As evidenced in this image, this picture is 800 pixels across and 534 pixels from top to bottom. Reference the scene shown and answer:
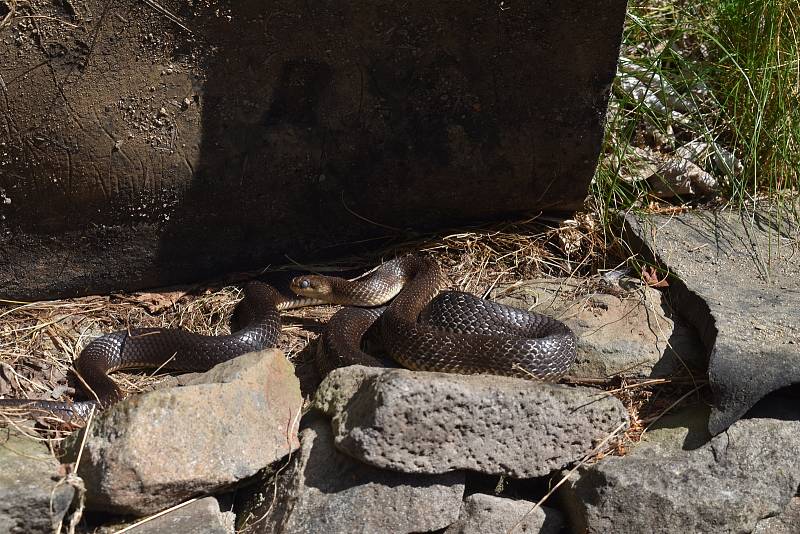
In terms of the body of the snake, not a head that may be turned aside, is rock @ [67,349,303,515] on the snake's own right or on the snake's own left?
on the snake's own left

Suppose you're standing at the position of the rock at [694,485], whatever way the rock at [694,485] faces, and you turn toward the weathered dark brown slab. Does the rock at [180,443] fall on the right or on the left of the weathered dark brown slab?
left

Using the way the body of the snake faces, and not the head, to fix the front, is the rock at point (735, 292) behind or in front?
behind

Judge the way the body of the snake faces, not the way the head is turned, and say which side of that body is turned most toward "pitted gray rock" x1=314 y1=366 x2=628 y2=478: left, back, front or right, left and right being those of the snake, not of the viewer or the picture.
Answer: left

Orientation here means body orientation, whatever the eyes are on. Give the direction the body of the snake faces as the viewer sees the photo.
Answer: to the viewer's left

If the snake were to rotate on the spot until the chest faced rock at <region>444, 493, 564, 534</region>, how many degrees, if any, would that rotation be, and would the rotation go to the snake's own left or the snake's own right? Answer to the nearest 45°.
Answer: approximately 90° to the snake's own left

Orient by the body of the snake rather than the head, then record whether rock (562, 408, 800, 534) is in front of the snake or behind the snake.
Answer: behind
